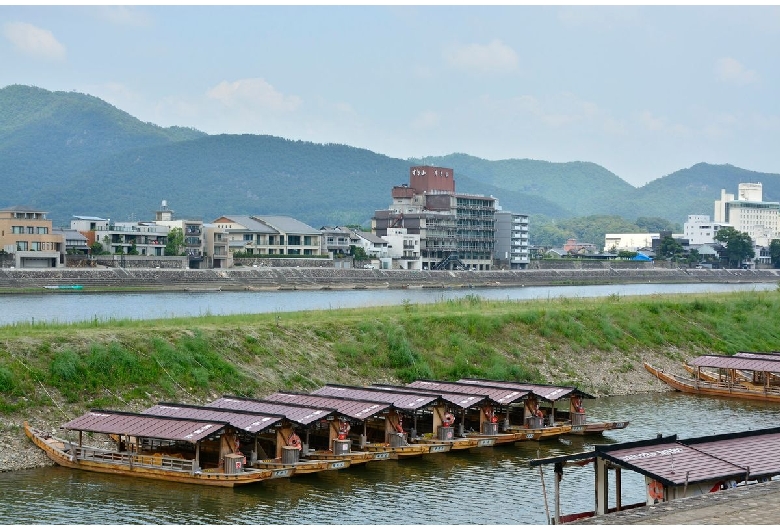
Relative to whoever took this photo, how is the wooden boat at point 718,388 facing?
facing to the left of the viewer

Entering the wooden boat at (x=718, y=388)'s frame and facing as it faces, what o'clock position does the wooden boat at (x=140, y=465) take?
the wooden boat at (x=140, y=465) is roughly at 10 o'clock from the wooden boat at (x=718, y=388).
